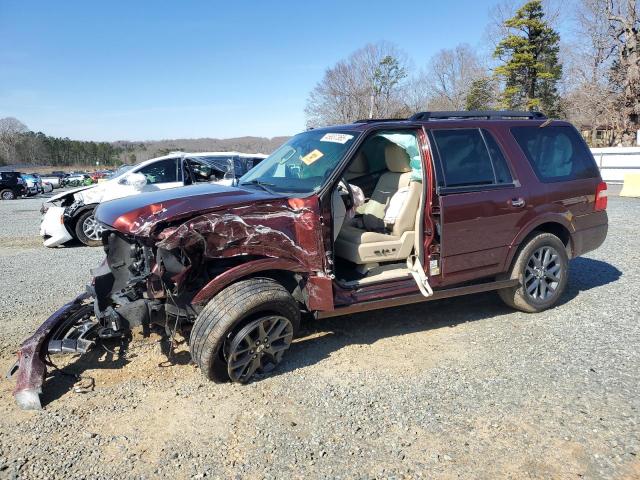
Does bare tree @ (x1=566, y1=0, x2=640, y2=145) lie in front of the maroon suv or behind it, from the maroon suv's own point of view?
behind

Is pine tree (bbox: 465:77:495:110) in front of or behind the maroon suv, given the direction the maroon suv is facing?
behind

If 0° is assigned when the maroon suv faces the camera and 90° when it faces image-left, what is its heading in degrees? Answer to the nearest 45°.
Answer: approximately 45°

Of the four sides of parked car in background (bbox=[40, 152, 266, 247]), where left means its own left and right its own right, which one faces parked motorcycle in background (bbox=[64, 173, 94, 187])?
right

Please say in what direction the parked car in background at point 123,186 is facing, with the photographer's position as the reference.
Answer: facing to the left of the viewer

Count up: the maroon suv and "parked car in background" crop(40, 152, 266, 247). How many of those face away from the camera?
0
